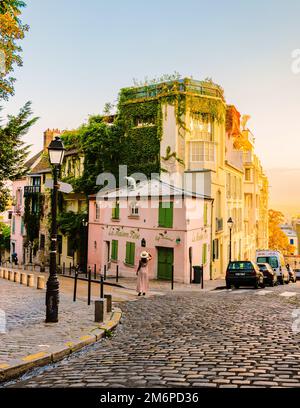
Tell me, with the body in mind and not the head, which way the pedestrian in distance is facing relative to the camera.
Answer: away from the camera

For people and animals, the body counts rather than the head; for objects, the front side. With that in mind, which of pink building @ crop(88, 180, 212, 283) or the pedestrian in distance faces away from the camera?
the pedestrian in distance

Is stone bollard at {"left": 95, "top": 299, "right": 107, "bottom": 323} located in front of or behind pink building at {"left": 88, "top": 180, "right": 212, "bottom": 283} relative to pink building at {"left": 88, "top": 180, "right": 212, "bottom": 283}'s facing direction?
in front

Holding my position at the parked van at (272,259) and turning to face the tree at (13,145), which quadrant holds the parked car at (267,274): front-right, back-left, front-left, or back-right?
front-left

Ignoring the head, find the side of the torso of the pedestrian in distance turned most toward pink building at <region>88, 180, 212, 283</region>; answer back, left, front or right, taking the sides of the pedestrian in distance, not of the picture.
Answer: front

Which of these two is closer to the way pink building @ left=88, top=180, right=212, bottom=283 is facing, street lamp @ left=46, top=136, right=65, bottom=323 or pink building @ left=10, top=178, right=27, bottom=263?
the street lamp

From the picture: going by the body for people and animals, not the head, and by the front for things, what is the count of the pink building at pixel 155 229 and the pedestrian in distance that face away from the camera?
1

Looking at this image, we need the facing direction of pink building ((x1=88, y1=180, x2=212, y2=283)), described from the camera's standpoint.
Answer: facing the viewer and to the left of the viewer

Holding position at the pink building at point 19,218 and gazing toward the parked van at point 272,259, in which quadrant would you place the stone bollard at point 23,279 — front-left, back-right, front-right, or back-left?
front-right

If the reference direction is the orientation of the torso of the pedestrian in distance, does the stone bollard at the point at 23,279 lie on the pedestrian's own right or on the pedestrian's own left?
on the pedestrian's own left

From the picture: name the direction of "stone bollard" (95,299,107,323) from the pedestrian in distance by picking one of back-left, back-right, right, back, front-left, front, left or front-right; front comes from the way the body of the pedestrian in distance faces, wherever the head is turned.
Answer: back

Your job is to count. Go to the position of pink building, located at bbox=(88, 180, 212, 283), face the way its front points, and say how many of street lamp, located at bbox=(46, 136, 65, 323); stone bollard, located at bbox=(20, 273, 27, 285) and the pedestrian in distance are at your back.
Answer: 0
